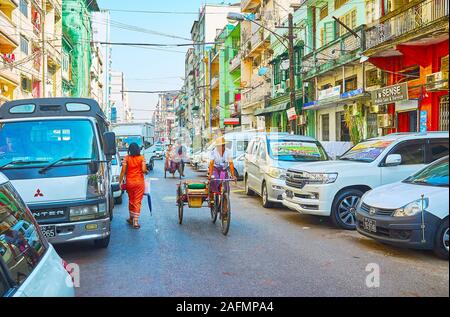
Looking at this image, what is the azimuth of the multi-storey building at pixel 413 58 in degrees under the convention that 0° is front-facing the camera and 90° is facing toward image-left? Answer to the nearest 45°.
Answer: approximately 45°

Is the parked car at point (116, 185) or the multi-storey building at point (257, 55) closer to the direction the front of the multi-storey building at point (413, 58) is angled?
the parked car

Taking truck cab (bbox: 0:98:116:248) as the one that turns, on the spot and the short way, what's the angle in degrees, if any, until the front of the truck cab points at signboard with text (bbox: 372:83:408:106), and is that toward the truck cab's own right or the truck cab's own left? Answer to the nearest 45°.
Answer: approximately 135° to the truck cab's own left

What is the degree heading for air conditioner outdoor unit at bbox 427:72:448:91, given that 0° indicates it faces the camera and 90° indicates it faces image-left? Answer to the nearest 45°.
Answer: approximately 45°

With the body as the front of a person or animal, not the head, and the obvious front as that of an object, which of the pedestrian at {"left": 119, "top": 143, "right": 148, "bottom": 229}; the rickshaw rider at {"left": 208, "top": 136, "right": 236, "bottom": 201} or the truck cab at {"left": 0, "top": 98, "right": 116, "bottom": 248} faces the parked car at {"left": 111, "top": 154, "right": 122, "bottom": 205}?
the pedestrian

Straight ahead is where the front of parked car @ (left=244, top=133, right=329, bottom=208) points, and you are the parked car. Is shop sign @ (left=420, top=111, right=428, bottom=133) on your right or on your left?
on your left

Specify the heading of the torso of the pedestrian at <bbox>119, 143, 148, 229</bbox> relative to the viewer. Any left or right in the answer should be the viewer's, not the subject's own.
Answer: facing away from the viewer

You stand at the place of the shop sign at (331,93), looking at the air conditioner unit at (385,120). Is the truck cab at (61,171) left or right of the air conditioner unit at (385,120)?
right

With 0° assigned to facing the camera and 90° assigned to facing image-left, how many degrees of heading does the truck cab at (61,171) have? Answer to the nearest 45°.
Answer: approximately 0°

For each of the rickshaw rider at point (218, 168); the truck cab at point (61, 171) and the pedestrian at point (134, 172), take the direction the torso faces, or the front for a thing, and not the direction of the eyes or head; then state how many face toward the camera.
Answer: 2
